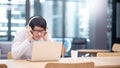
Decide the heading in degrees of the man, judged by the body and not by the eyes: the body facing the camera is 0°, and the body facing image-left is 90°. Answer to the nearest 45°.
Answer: approximately 315°
